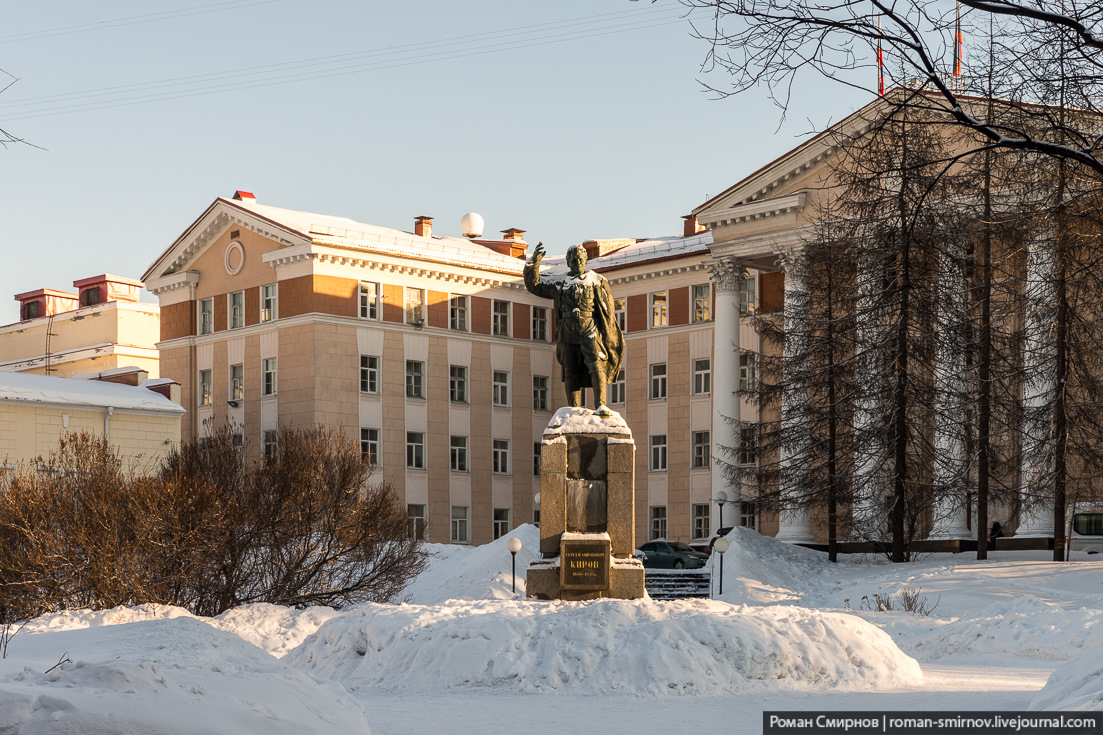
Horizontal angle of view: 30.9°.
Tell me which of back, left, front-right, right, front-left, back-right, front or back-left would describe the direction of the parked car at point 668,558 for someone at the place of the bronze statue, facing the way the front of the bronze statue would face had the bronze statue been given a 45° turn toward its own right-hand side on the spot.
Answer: back-right

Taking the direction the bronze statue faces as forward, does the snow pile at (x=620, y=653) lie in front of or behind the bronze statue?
in front

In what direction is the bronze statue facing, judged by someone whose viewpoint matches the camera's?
facing the viewer

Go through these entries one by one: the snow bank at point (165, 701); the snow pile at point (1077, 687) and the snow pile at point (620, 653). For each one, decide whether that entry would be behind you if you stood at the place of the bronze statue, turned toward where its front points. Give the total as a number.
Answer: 0

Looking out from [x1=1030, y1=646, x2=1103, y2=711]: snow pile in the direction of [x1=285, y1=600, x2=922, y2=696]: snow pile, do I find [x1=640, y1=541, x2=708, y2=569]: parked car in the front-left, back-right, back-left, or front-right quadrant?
front-right

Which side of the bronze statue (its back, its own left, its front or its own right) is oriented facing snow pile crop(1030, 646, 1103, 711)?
front

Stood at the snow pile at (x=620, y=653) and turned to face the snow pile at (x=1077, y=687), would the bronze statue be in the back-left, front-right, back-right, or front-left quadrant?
back-left

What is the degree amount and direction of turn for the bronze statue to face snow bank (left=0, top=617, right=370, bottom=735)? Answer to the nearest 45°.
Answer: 0° — it already faces it
